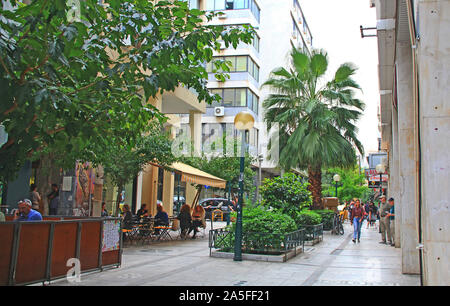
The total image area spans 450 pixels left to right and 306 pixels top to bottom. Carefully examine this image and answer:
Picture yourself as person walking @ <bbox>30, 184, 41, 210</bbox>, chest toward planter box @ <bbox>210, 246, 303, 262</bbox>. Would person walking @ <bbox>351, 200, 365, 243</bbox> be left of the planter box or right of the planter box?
left

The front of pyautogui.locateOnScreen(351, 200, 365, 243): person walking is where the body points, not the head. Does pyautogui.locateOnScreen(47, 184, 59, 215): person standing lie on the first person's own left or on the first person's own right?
on the first person's own right
